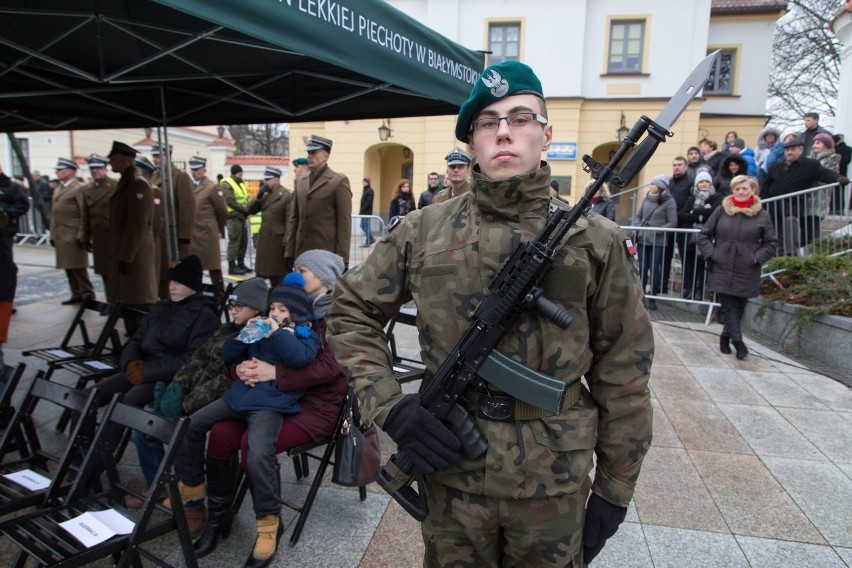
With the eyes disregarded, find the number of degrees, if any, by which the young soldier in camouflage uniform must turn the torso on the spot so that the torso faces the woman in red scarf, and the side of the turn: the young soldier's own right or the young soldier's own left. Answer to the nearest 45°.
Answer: approximately 135° to the young soldier's own left

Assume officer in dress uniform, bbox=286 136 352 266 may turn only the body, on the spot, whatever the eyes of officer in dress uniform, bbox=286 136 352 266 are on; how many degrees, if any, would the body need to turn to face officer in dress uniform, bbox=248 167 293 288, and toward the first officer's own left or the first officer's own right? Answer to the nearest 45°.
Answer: approximately 90° to the first officer's own right

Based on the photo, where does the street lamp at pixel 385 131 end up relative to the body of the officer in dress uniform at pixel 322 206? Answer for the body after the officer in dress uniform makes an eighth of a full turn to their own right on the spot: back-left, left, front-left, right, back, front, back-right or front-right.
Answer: right

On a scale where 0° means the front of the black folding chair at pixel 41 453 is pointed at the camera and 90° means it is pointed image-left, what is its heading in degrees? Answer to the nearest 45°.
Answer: approximately 45°

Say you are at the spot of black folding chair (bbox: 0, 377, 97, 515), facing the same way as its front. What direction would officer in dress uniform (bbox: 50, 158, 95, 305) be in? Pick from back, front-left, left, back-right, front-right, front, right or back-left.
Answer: back-right

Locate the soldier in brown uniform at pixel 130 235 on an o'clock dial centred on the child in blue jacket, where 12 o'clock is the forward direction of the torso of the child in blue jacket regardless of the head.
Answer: The soldier in brown uniform is roughly at 4 o'clock from the child in blue jacket.

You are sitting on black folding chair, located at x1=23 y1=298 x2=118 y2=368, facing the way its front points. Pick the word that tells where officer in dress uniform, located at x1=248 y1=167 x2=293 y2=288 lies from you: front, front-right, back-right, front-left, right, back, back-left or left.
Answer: back

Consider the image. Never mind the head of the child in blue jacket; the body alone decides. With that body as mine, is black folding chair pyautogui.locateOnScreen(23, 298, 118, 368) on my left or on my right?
on my right

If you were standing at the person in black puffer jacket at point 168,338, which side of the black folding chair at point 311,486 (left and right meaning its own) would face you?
right

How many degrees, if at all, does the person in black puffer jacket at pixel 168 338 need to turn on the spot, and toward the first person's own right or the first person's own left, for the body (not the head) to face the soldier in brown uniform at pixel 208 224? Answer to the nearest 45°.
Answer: approximately 135° to the first person's own right

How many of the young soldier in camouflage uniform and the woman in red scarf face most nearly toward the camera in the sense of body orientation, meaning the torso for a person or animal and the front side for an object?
2
